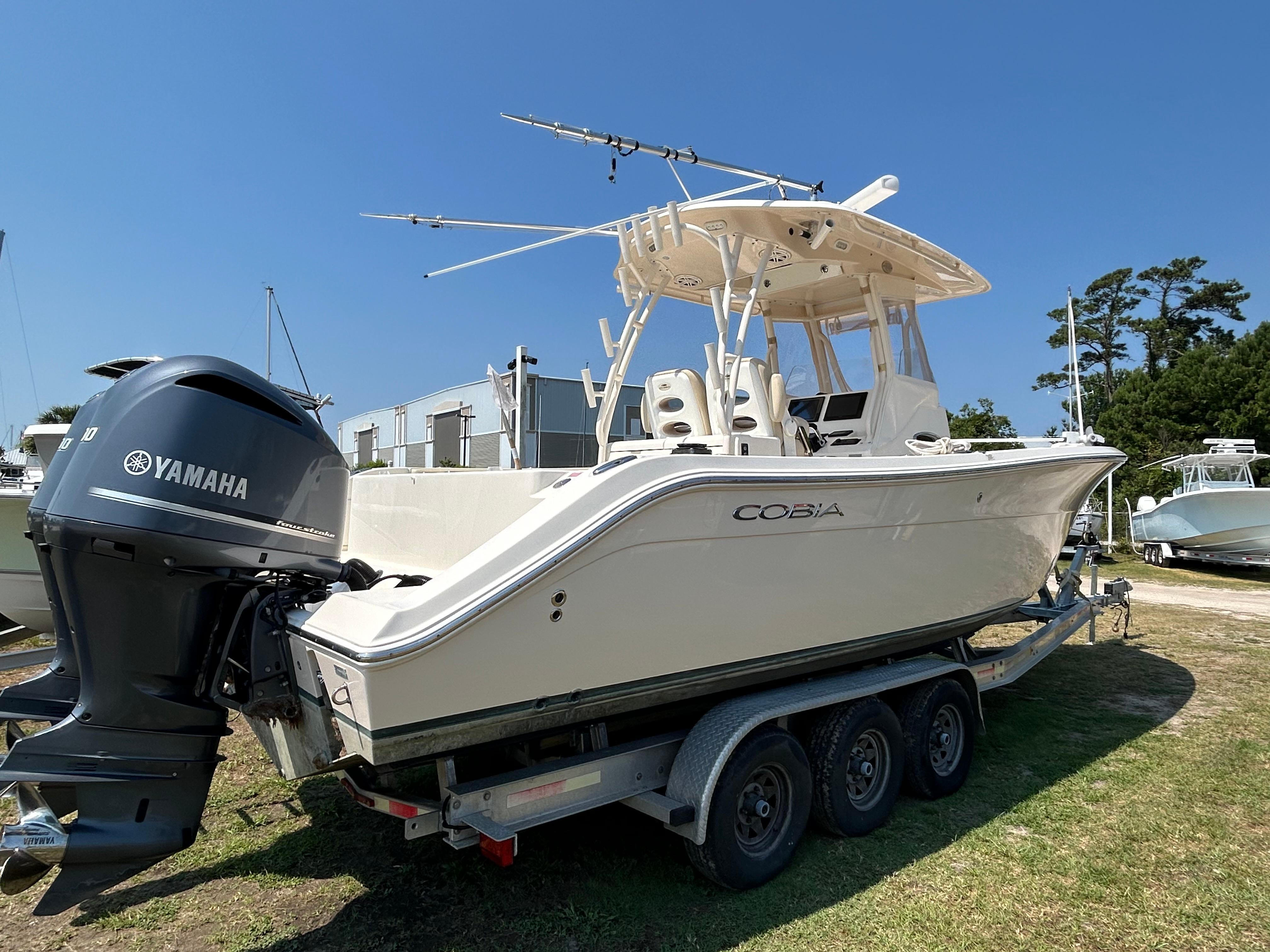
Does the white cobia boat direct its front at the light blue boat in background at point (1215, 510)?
yes

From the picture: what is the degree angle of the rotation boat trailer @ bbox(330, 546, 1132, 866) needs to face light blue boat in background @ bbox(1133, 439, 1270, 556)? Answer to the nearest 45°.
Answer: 0° — it already faces it

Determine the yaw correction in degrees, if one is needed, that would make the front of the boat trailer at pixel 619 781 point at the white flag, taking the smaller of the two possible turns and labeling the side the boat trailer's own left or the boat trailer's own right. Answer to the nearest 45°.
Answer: approximately 90° to the boat trailer's own left

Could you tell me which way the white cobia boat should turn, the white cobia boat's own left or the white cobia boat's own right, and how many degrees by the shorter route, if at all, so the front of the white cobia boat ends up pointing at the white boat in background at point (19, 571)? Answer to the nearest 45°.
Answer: approximately 135° to the white cobia boat's own left

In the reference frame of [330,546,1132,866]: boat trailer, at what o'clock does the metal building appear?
The metal building is roughly at 10 o'clock from the boat trailer.

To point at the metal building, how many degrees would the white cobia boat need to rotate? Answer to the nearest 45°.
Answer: approximately 45° to its left

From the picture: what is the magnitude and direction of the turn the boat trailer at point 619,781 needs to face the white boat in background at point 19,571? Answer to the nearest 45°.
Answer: approximately 90° to its left

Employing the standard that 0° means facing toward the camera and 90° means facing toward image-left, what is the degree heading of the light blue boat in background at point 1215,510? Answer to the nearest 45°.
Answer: approximately 315°

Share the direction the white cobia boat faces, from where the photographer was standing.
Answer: facing away from the viewer and to the right of the viewer

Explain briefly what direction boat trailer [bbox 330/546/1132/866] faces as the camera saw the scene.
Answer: facing away from the viewer and to the right of the viewer
